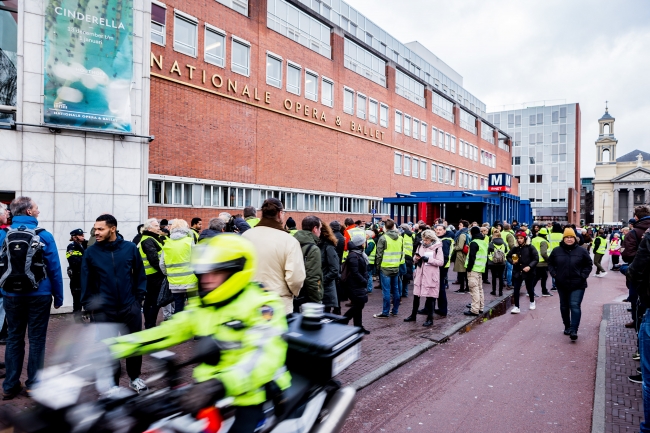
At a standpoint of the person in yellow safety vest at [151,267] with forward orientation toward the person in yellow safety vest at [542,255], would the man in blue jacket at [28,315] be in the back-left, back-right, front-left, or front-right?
back-right

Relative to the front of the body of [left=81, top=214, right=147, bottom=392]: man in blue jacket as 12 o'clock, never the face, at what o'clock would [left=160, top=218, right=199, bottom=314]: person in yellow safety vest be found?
The person in yellow safety vest is roughly at 7 o'clock from the man in blue jacket.

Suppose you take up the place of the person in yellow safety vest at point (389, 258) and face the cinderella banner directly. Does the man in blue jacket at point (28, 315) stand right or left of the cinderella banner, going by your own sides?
left

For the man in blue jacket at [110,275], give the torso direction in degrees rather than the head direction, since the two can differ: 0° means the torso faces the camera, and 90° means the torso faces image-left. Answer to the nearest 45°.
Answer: approximately 0°

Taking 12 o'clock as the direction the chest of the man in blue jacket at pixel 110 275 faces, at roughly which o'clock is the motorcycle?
The motorcycle is roughly at 12 o'clock from the man in blue jacket.

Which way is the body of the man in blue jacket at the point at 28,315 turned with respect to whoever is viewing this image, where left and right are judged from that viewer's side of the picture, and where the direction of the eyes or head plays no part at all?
facing away from the viewer

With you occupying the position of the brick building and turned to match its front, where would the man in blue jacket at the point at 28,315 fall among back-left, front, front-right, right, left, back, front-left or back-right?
front-right
